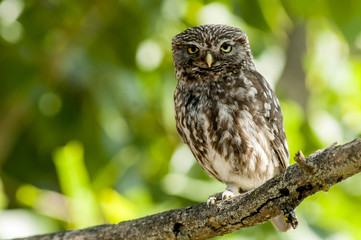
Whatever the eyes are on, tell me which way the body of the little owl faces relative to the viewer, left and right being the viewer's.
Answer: facing the viewer and to the left of the viewer
